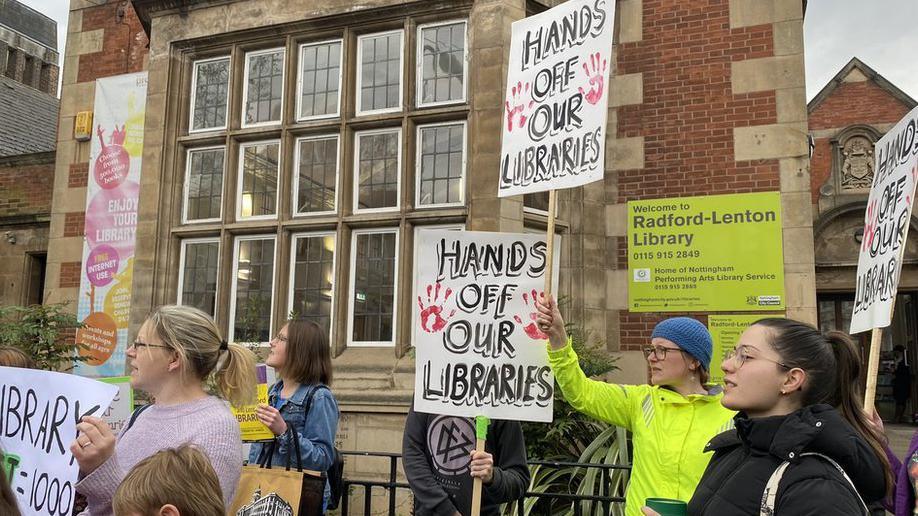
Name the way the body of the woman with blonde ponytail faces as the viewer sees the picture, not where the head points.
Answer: to the viewer's left

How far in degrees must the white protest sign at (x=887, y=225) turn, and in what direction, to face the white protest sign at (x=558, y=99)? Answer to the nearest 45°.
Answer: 0° — it already faces it

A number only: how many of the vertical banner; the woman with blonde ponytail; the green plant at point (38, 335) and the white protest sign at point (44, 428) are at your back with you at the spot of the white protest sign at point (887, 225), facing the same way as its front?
0

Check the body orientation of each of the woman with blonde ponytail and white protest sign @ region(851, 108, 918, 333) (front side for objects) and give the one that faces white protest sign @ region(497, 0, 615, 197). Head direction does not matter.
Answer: white protest sign @ region(851, 108, 918, 333)

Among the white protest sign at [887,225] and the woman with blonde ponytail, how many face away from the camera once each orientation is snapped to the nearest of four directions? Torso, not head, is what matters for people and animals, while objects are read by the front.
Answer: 0

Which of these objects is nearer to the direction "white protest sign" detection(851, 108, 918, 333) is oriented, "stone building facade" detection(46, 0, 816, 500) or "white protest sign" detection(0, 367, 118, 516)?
the white protest sign

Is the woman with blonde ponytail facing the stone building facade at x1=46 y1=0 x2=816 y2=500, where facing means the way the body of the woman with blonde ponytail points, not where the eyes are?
no

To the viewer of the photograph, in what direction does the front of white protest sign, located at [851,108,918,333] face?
facing the viewer and to the left of the viewer

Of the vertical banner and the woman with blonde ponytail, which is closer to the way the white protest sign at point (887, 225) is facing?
the woman with blonde ponytail

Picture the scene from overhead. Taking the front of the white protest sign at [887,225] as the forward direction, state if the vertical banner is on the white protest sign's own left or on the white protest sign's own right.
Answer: on the white protest sign's own right

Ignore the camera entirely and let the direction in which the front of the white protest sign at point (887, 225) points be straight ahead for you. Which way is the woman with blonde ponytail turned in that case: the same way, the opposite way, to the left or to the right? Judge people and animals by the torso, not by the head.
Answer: the same way

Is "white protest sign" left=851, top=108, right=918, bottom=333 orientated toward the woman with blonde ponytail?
yes

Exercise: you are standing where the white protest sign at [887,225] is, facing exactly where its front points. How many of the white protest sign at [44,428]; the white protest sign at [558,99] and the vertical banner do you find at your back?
0

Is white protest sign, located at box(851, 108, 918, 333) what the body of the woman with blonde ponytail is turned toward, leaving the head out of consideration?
no

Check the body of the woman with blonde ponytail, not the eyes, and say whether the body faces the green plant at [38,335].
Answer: no
